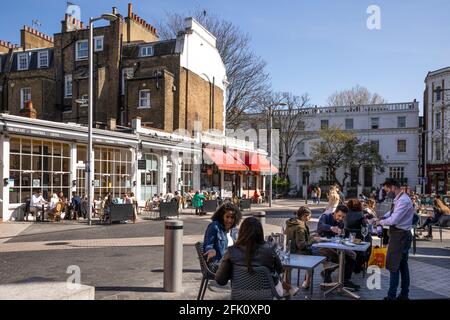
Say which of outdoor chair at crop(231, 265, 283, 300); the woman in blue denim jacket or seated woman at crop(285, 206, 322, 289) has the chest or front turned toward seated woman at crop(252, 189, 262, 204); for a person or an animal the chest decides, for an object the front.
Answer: the outdoor chair

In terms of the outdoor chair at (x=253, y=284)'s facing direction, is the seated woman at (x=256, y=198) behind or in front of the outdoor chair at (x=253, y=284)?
in front

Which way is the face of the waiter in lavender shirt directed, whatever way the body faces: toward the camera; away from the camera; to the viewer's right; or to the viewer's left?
to the viewer's left

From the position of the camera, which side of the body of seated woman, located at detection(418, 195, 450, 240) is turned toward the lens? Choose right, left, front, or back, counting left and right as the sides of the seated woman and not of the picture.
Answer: left

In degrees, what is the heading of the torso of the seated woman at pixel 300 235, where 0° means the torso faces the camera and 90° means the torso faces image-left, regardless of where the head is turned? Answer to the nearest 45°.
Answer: approximately 270°

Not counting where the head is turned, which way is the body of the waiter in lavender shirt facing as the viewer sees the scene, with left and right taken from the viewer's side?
facing to the left of the viewer

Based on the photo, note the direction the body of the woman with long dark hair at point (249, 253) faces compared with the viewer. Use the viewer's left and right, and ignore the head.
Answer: facing away from the viewer

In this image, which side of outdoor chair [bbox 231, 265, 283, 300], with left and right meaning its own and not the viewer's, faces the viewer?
back

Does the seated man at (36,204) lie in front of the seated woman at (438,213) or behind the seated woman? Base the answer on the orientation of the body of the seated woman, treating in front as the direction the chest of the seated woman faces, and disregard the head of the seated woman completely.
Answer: in front

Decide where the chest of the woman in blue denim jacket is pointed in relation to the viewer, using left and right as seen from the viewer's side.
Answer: facing the viewer and to the right of the viewer
